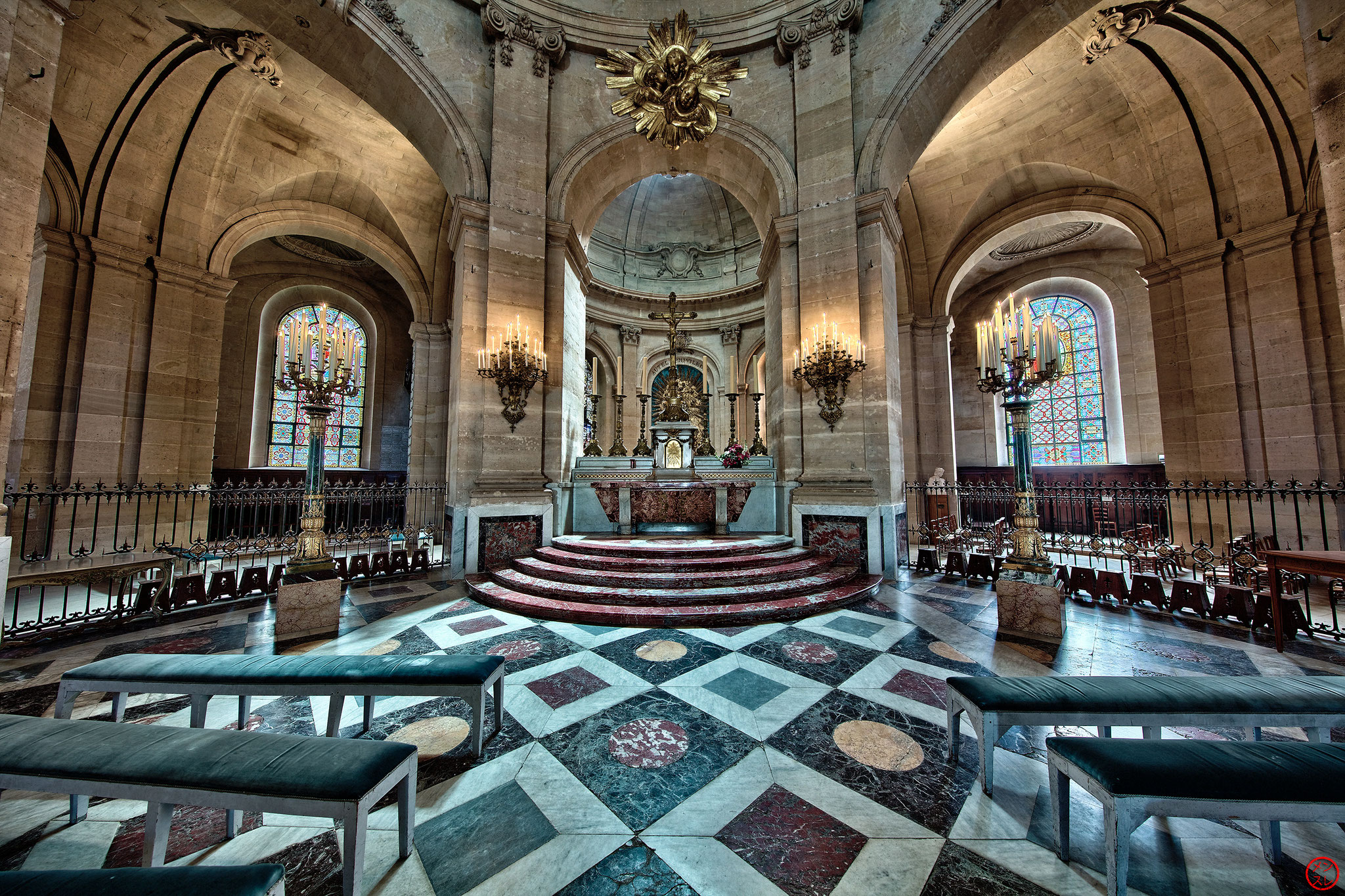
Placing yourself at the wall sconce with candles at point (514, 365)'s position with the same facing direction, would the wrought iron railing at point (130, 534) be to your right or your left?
on your right

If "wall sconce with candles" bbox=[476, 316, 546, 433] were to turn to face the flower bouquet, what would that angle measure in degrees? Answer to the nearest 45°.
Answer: approximately 90° to its left

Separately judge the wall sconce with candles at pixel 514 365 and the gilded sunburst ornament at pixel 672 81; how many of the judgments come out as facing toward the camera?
2

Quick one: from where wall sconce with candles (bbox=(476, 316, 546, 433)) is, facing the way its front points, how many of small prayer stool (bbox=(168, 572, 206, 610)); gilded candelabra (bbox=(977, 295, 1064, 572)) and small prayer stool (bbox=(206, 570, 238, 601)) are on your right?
2

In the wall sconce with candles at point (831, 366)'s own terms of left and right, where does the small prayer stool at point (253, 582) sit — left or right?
on its right

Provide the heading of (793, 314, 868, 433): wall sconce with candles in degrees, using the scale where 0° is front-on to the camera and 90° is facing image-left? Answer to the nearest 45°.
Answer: approximately 0°

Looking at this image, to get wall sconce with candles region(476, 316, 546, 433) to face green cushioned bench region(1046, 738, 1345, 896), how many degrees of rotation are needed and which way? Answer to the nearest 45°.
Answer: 0° — it already faces it

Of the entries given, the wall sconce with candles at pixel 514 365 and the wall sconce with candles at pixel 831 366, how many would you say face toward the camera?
2

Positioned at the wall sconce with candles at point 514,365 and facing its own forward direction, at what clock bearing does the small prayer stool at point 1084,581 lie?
The small prayer stool is roughly at 10 o'clock from the wall sconce with candles.
